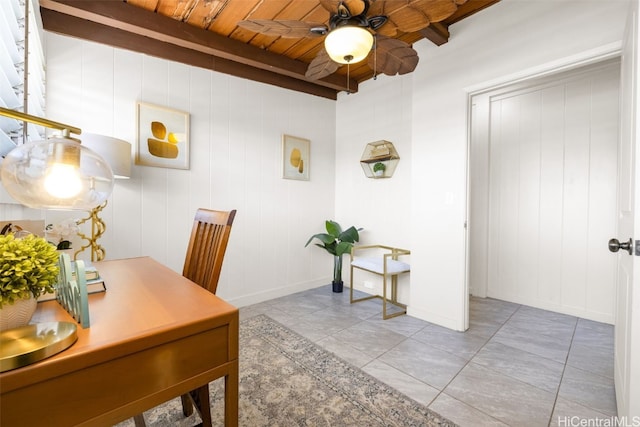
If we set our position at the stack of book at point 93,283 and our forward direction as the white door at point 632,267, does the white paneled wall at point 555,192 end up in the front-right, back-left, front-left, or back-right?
front-left

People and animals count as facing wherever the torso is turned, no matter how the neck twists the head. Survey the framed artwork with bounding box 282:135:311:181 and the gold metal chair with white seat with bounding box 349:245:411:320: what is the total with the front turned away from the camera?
0

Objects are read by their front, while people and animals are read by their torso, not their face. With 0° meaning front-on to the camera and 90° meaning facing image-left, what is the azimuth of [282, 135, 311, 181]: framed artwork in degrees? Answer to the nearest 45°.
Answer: approximately 315°

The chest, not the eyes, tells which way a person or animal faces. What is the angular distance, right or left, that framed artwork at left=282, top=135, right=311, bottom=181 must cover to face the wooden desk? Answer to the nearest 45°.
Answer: approximately 45° to its right

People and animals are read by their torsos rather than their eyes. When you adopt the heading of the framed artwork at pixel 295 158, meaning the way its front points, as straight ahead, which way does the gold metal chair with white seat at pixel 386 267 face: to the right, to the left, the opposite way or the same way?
to the right

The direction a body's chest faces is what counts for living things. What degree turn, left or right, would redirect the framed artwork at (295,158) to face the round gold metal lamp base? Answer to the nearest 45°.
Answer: approximately 45° to its right

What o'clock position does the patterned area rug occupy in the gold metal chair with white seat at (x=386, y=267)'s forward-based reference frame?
The patterned area rug is roughly at 11 o'clock from the gold metal chair with white seat.

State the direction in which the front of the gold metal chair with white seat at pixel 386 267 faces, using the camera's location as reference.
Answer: facing the viewer and to the left of the viewer

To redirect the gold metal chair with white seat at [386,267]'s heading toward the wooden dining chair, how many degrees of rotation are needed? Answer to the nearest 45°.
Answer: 0° — it already faces it

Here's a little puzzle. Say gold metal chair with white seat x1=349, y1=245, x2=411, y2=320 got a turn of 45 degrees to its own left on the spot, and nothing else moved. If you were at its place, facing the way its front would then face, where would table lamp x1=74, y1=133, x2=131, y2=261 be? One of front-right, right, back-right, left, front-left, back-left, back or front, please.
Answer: front-right

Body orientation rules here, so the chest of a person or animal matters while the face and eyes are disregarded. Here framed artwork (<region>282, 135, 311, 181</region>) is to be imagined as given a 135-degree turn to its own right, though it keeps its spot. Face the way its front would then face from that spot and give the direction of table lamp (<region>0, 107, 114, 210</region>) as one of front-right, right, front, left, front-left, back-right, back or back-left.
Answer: left

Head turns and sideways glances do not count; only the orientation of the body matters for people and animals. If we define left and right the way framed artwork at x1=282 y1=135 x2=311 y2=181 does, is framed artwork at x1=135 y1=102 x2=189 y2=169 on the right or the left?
on its right

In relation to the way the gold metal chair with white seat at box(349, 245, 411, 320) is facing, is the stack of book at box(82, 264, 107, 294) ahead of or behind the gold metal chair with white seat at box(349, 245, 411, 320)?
ahead
